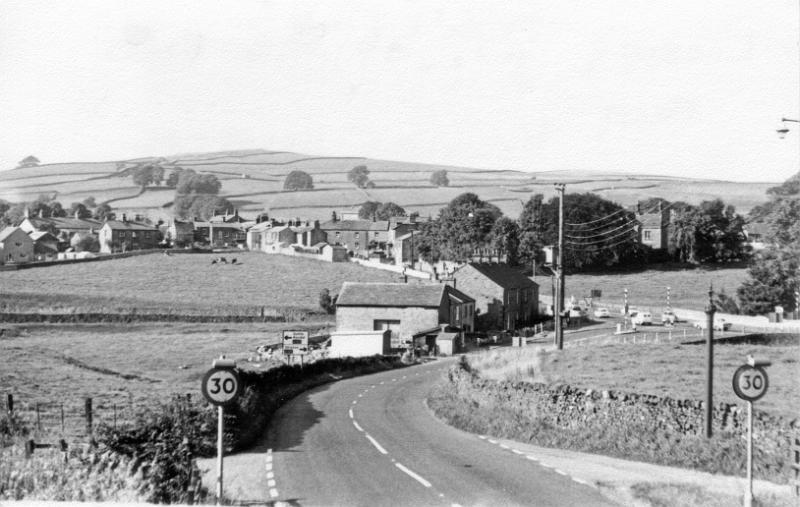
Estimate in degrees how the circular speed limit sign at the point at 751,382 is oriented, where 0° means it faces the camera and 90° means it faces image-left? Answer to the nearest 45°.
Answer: approximately 0°

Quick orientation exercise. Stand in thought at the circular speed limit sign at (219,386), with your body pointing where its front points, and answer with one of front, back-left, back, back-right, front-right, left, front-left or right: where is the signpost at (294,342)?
back

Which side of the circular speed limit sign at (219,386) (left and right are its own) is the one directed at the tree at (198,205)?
back

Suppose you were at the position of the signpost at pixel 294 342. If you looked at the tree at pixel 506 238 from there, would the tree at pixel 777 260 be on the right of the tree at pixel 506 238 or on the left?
right

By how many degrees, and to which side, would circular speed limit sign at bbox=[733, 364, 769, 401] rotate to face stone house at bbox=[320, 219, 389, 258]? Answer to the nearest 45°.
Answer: approximately 135° to its right

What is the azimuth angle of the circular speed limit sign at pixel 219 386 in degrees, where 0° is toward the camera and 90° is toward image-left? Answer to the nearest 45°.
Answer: approximately 0°

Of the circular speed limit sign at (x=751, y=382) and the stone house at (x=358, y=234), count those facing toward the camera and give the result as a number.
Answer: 2

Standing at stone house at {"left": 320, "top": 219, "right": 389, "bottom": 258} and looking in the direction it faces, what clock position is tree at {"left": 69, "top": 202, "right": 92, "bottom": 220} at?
The tree is roughly at 3 o'clock from the stone house.

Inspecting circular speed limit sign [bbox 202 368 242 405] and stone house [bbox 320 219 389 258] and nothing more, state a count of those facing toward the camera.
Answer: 2
